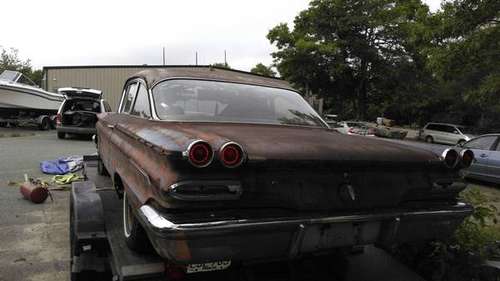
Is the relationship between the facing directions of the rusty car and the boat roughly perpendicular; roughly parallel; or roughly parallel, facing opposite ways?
roughly perpendicular

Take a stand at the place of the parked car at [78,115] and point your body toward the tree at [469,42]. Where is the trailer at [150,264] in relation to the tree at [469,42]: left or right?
right

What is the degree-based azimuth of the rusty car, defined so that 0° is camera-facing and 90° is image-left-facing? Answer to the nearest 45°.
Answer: approximately 135°
